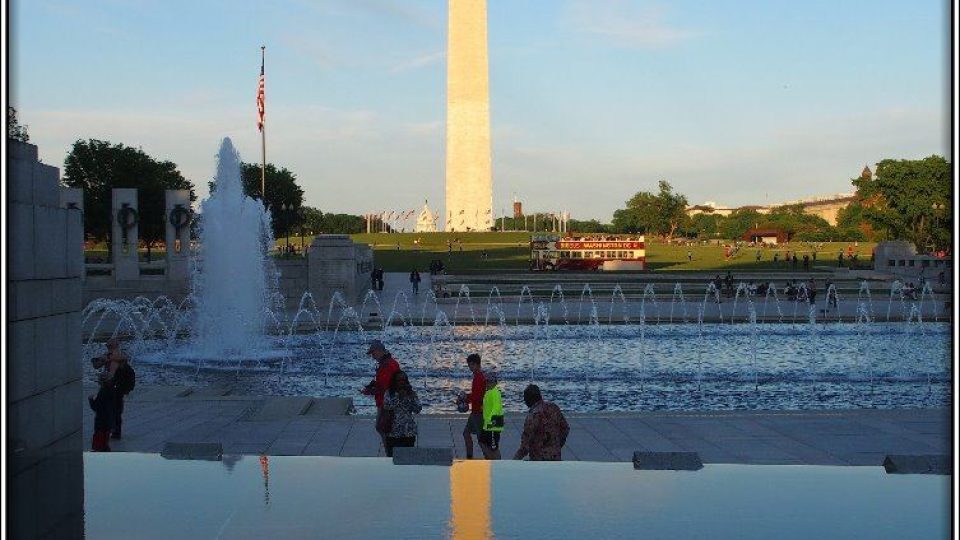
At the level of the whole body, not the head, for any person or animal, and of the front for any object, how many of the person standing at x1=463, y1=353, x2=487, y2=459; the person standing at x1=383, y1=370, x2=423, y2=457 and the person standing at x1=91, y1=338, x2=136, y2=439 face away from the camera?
1

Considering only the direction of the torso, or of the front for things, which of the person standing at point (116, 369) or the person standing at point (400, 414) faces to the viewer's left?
the person standing at point (116, 369)

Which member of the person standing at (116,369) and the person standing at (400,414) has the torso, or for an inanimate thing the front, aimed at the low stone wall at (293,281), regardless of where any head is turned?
the person standing at (400,414)

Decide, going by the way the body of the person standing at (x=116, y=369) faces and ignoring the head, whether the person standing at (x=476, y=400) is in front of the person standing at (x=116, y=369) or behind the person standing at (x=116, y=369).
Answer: behind

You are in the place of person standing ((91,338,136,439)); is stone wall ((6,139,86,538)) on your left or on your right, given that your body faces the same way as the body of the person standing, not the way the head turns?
on your left

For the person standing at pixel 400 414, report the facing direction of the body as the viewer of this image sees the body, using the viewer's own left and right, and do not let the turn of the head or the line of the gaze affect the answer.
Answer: facing away from the viewer

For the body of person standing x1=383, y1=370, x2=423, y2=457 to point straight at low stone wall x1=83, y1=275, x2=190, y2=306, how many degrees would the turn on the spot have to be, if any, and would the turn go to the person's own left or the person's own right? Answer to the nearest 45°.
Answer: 0° — they already face it

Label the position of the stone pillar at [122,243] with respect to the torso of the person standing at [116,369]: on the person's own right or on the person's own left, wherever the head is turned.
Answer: on the person's own right

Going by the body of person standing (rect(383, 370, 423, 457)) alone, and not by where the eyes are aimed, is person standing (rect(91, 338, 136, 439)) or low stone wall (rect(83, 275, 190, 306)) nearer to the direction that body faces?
the low stone wall

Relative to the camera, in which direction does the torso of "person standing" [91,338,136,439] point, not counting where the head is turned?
to the viewer's left
